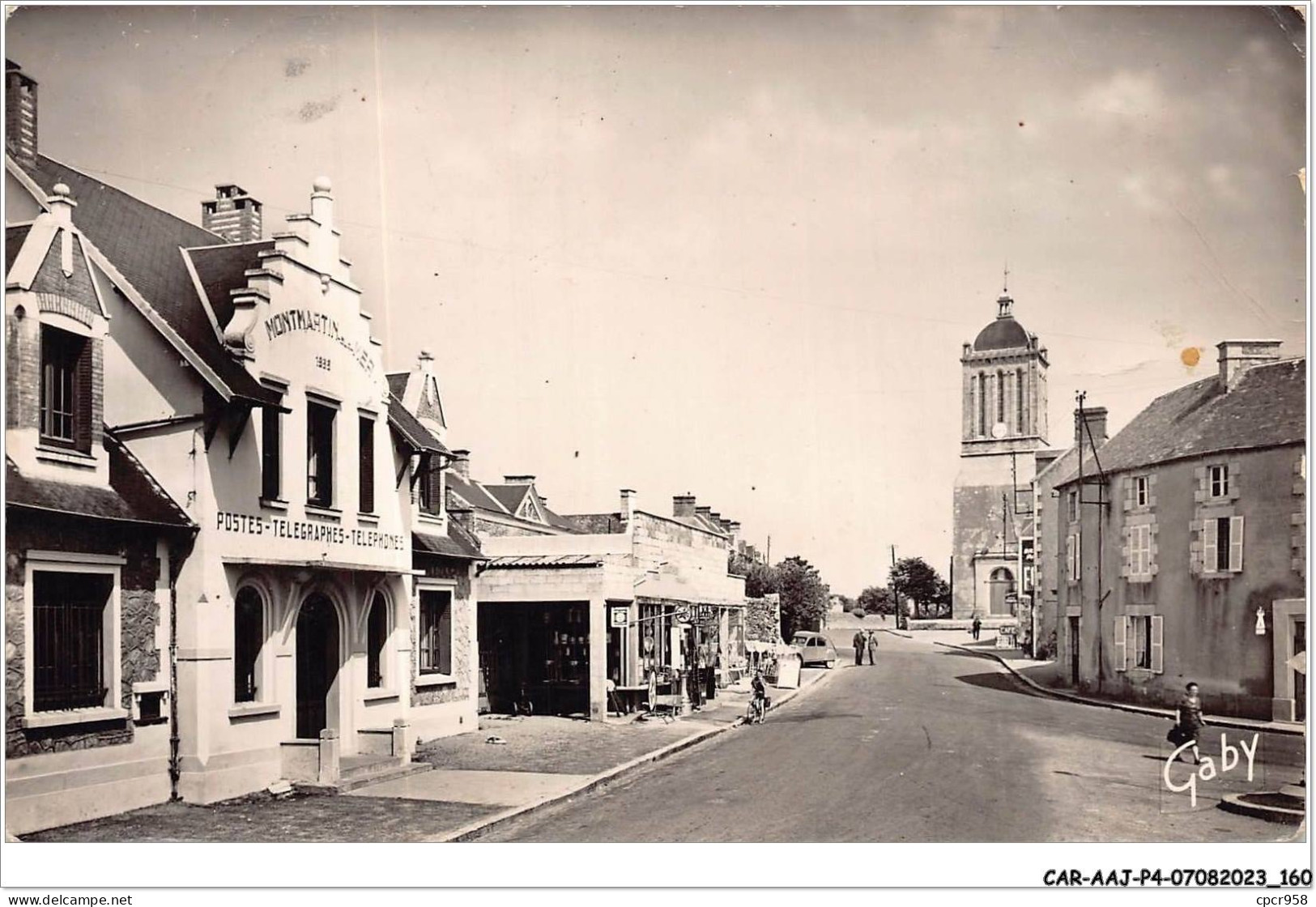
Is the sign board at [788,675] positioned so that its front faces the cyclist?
yes

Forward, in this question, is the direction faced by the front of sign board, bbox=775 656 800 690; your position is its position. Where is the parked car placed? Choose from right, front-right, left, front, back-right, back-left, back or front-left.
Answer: back

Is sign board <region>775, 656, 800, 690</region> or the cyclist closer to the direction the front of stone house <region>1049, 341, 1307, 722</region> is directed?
the cyclist

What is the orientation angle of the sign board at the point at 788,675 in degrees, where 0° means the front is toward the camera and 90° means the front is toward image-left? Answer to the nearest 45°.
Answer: approximately 0°

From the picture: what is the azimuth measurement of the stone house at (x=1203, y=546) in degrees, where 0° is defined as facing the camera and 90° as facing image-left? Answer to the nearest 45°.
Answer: approximately 45°

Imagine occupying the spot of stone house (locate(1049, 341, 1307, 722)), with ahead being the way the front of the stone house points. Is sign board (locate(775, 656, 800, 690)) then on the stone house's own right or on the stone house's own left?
on the stone house's own right

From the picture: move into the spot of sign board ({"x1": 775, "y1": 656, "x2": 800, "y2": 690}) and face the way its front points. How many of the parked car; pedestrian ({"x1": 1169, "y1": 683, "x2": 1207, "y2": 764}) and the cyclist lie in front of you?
2

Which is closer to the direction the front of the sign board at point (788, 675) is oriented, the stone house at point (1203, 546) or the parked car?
the stone house
